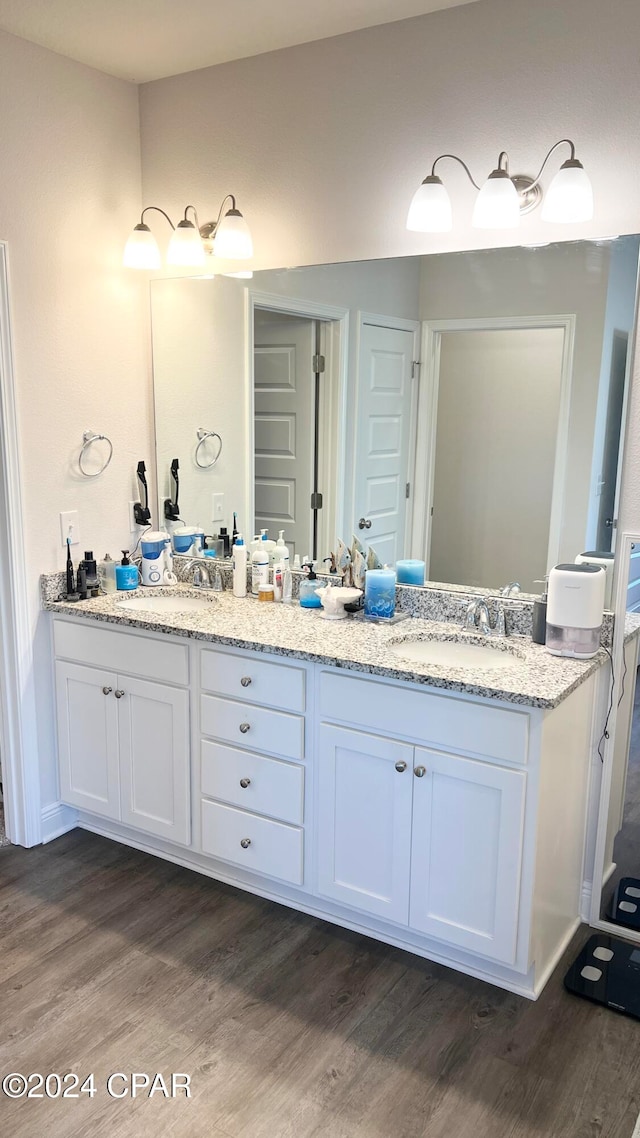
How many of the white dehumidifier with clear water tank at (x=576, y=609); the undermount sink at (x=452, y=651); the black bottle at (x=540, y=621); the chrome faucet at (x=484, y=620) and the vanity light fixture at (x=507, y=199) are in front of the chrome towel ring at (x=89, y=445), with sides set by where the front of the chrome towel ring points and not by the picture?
5

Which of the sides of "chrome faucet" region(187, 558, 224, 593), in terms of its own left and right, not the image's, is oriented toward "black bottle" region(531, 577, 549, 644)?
left

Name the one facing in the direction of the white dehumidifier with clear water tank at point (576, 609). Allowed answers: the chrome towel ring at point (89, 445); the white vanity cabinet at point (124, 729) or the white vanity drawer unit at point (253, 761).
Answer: the chrome towel ring

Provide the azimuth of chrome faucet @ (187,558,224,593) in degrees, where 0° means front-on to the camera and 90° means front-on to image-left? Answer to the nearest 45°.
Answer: approximately 45°

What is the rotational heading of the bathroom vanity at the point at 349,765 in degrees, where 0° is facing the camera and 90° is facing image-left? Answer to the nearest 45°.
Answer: approximately 45°

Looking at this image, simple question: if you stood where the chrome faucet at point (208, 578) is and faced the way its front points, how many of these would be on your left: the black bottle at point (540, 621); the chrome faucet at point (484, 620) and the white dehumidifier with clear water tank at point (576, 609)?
3
